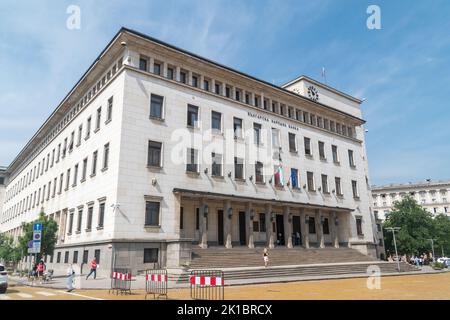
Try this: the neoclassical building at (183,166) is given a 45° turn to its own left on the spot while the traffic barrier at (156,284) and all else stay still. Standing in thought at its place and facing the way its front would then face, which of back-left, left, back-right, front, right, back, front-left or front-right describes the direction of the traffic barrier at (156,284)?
right

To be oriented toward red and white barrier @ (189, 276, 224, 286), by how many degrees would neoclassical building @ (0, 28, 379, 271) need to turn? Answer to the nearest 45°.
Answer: approximately 45° to its right

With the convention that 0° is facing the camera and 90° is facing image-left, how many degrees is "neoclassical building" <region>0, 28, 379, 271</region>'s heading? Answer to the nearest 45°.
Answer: approximately 315°
